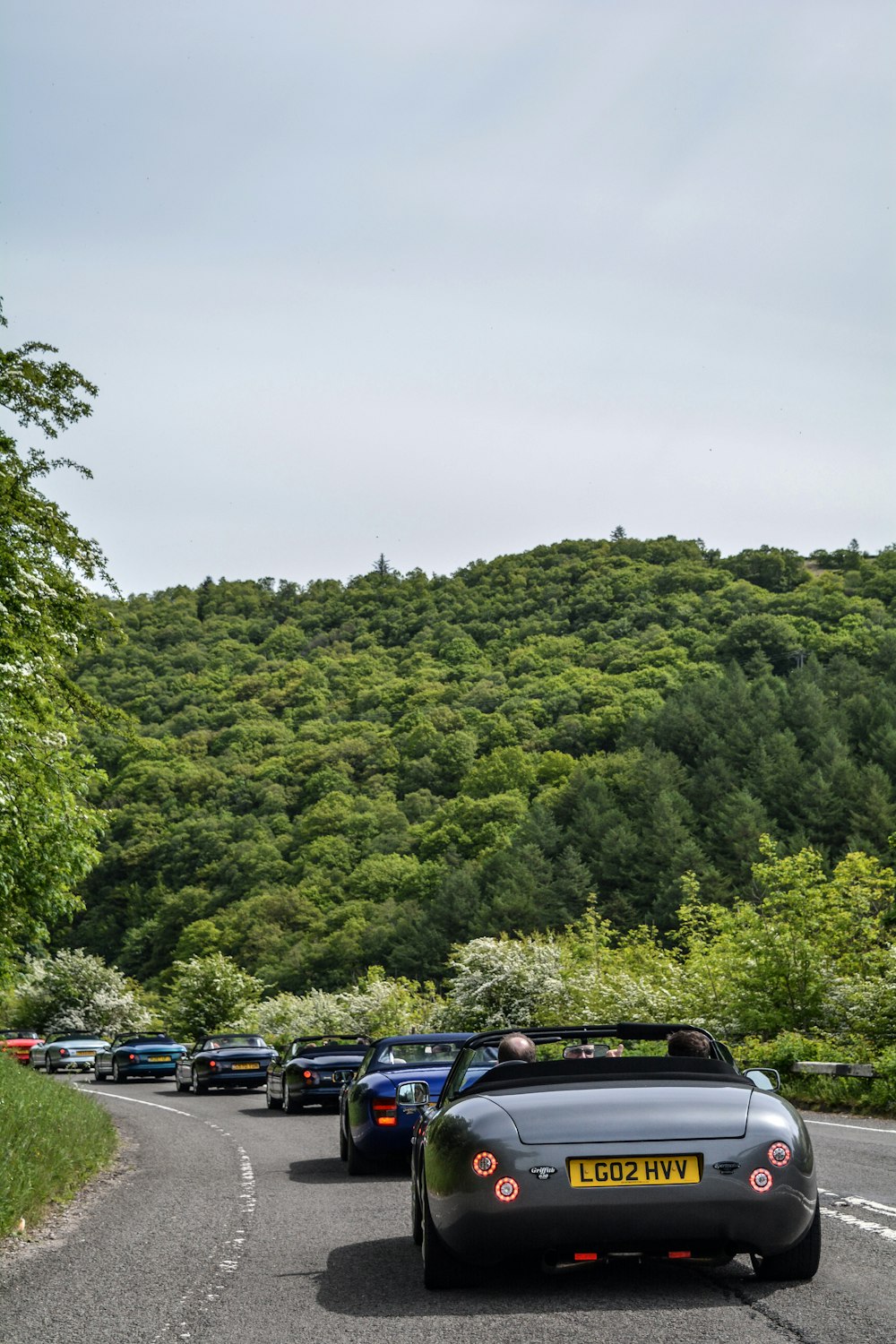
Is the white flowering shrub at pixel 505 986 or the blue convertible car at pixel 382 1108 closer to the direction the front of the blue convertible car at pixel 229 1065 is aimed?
the white flowering shrub

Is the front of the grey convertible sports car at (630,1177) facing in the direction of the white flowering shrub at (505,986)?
yes

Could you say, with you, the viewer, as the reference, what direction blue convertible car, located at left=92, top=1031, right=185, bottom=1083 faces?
facing away from the viewer and to the left of the viewer

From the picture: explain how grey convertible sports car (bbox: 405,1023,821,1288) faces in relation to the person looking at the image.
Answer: facing away from the viewer

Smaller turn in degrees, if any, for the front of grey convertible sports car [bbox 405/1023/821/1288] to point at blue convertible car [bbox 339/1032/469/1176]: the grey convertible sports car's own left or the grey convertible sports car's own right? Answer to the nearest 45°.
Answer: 0° — it already faces it

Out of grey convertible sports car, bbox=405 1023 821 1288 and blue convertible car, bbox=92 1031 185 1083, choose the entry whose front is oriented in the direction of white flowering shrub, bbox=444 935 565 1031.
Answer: the grey convertible sports car

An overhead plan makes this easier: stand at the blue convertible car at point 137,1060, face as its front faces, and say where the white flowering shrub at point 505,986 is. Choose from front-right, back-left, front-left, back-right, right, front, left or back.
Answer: back-right

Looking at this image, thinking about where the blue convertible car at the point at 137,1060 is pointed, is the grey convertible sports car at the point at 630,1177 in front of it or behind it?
behind

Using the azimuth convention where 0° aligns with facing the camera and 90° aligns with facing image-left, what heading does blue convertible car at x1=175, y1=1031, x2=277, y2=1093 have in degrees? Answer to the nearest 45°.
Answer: approximately 135°
